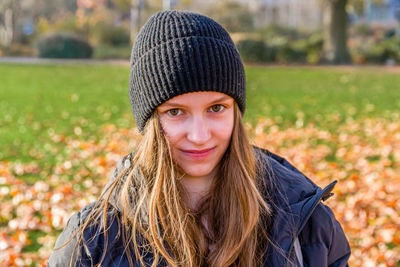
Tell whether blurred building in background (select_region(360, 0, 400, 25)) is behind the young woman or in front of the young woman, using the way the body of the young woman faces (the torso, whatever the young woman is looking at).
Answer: behind

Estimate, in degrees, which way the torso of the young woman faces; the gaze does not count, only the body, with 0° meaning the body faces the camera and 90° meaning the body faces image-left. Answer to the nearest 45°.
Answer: approximately 0°

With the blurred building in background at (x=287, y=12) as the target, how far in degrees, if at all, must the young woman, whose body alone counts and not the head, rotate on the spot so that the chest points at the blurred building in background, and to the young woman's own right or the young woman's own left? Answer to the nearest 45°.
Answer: approximately 180°

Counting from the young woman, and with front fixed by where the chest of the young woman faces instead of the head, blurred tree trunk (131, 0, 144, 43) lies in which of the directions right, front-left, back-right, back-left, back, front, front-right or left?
back

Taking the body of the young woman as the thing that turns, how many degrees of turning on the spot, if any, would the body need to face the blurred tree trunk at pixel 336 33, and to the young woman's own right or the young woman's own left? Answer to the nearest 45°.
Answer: approximately 180°
